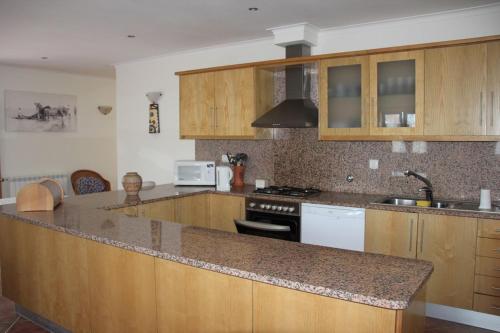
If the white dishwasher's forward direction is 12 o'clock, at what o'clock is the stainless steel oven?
The stainless steel oven is roughly at 2 o'clock from the white dishwasher.

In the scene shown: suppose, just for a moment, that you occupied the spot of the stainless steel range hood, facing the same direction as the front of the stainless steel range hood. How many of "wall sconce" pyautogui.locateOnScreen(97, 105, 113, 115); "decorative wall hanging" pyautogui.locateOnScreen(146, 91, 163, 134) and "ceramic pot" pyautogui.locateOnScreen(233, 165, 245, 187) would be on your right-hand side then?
3

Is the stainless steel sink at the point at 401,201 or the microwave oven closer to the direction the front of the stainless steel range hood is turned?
the microwave oven

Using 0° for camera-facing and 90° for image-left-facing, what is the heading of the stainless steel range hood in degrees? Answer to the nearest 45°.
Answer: approximately 45°

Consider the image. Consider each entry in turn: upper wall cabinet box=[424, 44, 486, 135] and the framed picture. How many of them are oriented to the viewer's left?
0

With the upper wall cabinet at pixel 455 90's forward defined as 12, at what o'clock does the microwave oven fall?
The microwave oven is roughly at 3 o'clock from the upper wall cabinet.

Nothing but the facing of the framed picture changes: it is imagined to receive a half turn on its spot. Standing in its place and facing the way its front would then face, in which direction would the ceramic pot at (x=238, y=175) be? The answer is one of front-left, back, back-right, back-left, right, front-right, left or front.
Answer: back

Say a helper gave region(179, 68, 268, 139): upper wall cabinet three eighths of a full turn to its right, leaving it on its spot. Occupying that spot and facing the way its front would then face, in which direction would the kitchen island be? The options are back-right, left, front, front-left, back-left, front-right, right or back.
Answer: back

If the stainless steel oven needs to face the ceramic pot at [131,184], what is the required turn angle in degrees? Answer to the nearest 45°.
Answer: approximately 45° to its right

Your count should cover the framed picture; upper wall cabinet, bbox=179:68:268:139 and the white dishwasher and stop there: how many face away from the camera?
0

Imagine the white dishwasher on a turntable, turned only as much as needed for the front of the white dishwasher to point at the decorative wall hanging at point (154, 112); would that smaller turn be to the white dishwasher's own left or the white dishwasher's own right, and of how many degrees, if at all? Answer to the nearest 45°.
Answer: approximately 90° to the white dishwasher's own right

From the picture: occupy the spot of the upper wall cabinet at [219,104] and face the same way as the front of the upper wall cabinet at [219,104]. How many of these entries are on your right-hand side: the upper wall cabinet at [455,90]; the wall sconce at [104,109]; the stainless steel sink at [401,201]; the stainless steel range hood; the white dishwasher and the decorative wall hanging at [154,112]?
2

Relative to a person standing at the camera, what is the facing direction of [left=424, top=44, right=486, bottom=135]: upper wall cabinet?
facing the viewer

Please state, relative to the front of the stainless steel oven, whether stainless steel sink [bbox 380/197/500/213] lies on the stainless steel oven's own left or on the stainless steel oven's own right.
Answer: on the stainless steel oven's own left

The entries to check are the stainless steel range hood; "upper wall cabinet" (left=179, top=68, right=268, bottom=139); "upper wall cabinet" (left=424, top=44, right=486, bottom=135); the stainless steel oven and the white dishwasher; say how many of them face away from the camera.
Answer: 0

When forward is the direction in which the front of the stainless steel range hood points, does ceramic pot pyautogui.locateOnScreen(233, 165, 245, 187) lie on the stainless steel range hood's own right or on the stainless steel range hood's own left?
on the stainless steel range hood's own right

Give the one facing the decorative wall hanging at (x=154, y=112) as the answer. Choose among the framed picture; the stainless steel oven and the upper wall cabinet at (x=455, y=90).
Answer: the framed picture

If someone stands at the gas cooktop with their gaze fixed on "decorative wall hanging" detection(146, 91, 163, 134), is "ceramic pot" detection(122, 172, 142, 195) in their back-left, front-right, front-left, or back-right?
front-left

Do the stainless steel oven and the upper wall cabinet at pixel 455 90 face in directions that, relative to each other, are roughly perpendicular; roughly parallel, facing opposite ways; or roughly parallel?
roughly parallel

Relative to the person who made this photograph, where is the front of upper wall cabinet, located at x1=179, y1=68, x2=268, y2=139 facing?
facing the viewer and to the left of the viewer

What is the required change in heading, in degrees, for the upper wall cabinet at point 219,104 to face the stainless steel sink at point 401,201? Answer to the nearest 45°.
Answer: approximately 90° to its left
